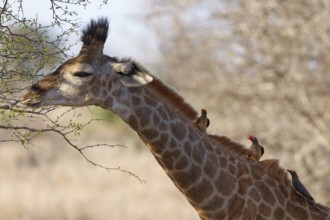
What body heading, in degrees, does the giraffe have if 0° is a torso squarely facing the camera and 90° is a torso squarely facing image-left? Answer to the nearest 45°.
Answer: approximately 90°
